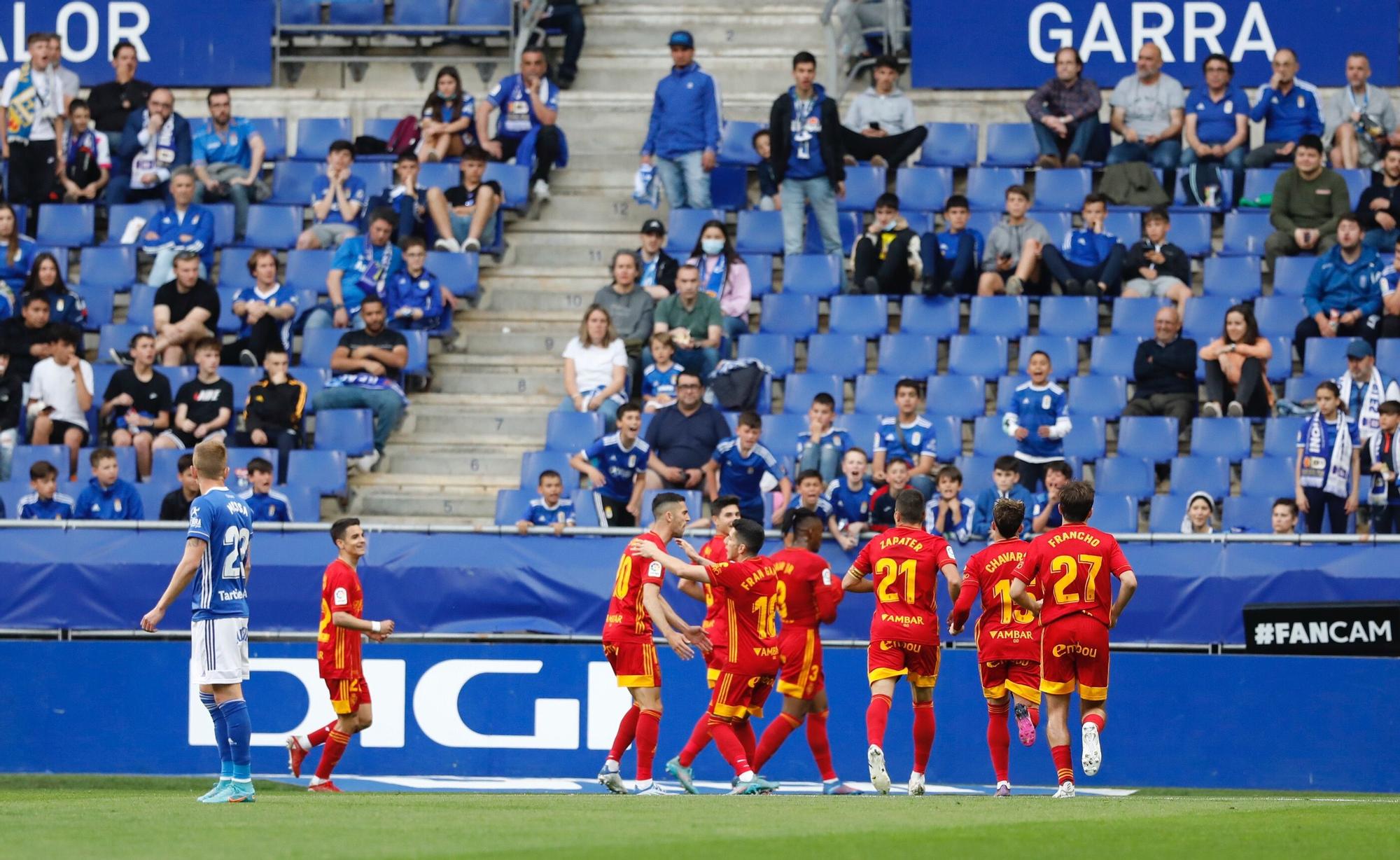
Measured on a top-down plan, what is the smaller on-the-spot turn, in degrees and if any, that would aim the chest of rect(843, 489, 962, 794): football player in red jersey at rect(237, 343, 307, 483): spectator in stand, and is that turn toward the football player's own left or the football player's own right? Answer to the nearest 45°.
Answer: approximately 45° to the football player's own left

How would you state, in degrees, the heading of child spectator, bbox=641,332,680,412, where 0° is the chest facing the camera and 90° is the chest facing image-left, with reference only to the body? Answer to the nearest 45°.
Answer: approximately 0°

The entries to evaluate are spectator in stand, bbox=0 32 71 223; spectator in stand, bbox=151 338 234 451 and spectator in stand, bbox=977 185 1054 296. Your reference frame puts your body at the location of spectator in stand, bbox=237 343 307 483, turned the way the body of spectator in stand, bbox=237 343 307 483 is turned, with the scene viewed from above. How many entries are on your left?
1

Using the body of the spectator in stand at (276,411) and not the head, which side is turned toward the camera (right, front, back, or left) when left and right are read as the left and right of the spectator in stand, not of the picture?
front

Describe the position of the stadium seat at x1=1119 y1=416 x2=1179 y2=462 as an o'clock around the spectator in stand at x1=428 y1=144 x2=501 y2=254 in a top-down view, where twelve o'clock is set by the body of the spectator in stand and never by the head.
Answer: The stadium seat is roughly at 10 o'clock from the spectator in stand.

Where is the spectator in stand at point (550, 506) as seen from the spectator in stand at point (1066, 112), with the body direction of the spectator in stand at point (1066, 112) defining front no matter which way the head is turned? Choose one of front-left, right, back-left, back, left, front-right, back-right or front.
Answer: front-right

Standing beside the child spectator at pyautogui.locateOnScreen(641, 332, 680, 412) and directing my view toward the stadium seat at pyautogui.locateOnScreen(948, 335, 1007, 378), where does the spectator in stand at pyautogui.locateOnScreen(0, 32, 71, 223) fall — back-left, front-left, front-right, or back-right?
back-left

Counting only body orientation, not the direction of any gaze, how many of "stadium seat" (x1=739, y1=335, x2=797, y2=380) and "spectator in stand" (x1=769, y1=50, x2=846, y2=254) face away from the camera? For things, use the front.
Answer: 0

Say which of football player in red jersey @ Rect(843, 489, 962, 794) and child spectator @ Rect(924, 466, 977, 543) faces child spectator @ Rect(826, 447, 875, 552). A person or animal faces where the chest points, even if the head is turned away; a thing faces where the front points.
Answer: the football player in red jersey

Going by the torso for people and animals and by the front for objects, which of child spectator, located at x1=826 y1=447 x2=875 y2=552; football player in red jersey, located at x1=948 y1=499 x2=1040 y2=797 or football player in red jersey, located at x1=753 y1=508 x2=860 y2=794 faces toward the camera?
the child spectator

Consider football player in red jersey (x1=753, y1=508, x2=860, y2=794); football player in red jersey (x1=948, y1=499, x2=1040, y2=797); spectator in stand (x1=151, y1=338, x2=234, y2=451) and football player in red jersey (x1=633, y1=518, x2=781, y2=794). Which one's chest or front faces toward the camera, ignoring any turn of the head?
the spectator in stand

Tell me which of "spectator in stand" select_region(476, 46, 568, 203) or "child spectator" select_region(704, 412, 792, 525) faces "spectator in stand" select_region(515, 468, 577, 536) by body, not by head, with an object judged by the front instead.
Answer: "spectator in stand" select_region(476, 46, 568, 203)

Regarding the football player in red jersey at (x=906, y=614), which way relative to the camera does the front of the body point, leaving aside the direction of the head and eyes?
away from the camera

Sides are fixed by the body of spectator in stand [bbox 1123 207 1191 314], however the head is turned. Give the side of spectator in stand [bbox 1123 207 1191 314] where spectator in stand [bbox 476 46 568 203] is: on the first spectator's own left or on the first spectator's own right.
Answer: on the first spectator's own right

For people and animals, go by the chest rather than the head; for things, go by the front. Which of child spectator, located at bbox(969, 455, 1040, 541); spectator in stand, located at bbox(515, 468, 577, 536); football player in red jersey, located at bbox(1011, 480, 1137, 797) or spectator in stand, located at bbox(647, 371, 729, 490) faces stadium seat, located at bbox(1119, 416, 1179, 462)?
the football player in red jersey

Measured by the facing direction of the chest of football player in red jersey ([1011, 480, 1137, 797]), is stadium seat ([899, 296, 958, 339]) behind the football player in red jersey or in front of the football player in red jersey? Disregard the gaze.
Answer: in front

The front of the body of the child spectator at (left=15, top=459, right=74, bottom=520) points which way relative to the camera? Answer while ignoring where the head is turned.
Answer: toward the camera
